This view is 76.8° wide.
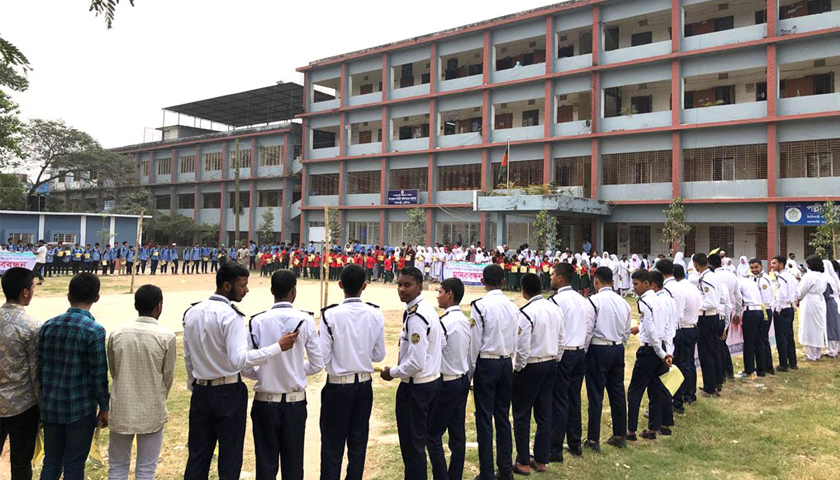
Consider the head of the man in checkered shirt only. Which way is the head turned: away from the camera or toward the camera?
away from the camera

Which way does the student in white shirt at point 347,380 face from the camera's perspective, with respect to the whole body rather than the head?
away from the camera

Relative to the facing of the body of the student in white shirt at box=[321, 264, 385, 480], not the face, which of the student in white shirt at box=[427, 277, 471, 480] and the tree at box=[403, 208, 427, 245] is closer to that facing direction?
the tree

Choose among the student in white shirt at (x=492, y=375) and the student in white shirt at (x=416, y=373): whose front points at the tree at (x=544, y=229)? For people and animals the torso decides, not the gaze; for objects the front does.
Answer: the student in white shirt at (x=492, y=375)

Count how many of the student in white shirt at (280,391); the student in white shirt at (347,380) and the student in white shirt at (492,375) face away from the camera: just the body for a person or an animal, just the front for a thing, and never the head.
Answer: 3

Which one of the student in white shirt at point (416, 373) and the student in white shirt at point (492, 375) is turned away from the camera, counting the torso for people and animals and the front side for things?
the student in white shirt at point (492, 375)

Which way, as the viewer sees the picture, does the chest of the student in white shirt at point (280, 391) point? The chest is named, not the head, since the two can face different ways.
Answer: away from the camera

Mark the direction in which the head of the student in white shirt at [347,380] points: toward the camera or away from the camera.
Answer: away from the camera

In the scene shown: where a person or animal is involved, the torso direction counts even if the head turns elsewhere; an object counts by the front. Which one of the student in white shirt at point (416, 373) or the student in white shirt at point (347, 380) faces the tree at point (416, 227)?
the student in white shirt at point (347, 380)

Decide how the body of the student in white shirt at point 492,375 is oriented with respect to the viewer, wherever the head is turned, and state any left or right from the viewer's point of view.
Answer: facing away from the viewer

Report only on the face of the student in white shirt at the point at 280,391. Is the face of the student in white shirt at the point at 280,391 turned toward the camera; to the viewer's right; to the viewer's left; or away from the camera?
away from the camera

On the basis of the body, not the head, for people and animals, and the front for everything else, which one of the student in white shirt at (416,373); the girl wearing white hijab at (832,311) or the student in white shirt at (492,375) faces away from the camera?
the student in white shirt at (492,375)
